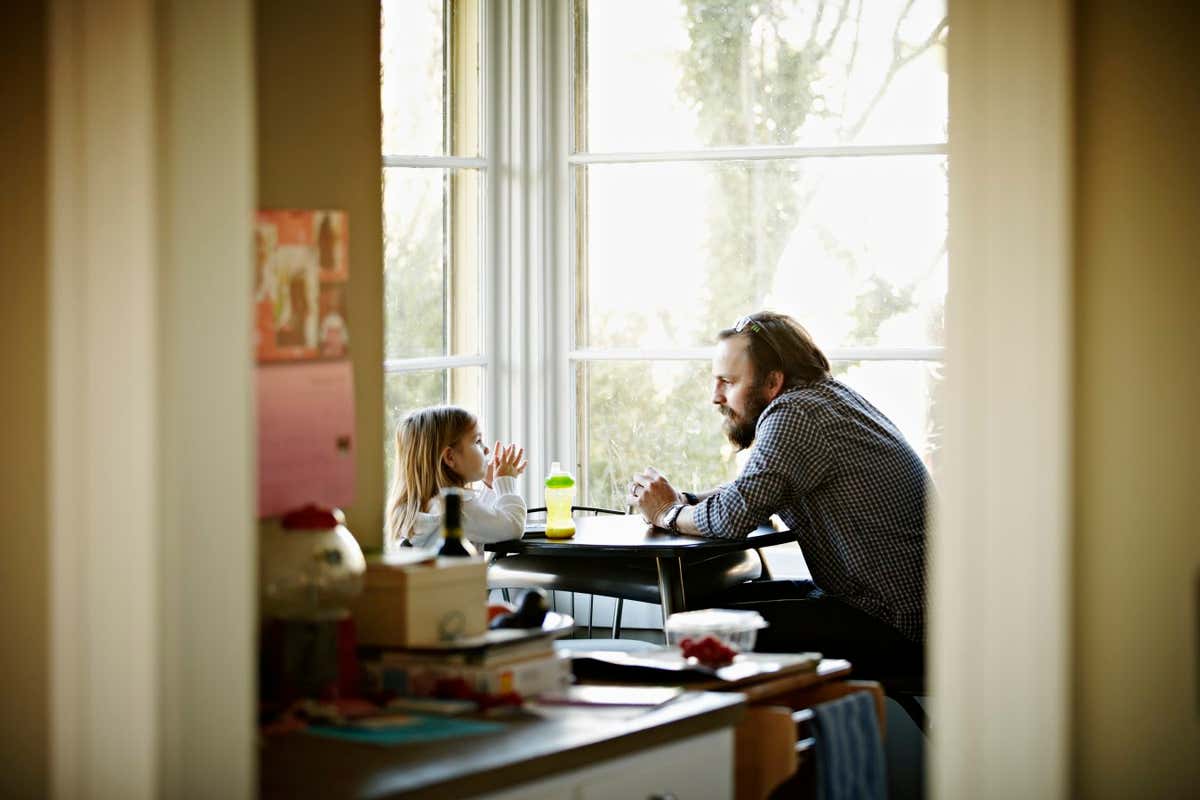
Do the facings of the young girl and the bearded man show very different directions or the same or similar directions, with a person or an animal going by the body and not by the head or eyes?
very different directions

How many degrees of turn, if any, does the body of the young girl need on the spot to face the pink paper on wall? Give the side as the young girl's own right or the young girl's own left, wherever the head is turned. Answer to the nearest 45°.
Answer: approximately 90° to the young girl's own right

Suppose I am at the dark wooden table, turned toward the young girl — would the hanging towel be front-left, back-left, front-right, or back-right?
back-left

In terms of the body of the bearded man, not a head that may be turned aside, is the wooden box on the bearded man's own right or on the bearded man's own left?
on the bearded man's own left

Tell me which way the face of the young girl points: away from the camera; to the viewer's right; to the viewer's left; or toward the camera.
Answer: to the viewer's right

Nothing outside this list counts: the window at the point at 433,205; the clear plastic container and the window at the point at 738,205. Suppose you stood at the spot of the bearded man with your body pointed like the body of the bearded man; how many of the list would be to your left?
1

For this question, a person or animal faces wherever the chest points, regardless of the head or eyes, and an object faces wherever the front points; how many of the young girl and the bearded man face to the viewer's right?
1

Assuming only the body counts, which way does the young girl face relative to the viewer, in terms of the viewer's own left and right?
facing to the right of the viewer

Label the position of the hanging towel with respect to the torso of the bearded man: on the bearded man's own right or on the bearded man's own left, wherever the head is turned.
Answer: on the bearded man's own left

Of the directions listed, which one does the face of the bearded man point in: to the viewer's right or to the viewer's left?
to the viewer's left

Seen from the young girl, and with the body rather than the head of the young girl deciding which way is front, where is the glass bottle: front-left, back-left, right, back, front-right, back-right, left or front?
right

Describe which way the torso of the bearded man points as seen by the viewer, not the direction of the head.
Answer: to the viewer's left

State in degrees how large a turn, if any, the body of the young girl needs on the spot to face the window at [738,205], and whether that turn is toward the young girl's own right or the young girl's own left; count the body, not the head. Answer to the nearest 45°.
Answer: approximately 45° to the young girl's own left

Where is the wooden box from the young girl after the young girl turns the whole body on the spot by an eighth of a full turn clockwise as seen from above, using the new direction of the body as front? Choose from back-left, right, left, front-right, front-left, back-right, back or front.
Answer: front-right

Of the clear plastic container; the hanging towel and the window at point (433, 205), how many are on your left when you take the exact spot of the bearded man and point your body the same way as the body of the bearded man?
2
